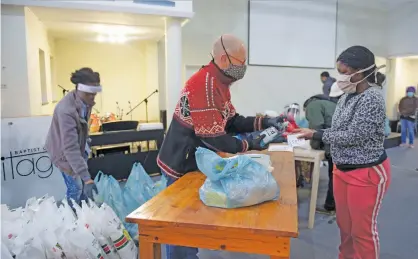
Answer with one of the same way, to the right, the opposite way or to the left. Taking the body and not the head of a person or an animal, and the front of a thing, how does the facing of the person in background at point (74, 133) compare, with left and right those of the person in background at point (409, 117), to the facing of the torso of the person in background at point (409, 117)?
to the left

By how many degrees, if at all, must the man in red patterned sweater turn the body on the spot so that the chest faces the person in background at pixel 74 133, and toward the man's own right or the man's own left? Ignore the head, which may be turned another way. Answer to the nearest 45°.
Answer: approximately 135° to the man's own left

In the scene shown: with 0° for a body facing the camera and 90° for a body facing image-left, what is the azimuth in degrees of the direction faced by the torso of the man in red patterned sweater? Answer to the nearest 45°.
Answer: approximately 270°

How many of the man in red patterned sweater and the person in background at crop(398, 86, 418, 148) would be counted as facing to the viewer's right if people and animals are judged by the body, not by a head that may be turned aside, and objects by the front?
1

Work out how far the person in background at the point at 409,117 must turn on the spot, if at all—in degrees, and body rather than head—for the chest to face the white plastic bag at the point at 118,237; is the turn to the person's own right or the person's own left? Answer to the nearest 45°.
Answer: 0° — they already face it

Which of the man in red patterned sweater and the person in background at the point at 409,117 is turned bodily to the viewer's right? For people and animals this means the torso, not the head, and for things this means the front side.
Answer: the man in red patterned sweater

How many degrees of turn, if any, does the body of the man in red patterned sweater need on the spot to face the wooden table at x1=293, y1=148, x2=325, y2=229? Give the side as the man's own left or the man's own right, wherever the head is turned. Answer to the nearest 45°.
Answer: approximately 45° to the man's own left

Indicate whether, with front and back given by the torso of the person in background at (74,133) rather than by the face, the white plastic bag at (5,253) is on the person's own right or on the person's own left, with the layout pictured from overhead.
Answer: on the person's own right
